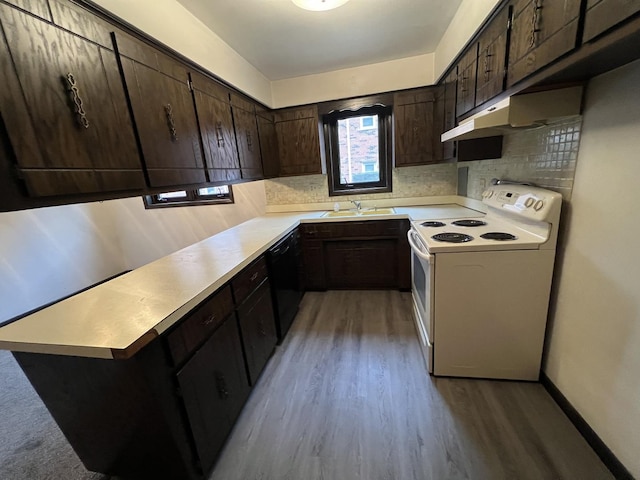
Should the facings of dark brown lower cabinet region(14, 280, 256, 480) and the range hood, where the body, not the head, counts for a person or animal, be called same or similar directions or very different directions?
very different directions

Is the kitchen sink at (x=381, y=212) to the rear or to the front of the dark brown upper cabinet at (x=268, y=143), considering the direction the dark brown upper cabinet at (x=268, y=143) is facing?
to the front

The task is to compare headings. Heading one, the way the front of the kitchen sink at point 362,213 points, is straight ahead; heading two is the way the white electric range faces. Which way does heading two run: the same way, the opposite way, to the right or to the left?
to the right

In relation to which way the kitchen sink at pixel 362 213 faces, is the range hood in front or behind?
in front

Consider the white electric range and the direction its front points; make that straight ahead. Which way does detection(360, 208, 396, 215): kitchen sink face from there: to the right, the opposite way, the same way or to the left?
to the left

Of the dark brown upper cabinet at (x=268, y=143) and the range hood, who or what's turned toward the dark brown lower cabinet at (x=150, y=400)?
the range hood

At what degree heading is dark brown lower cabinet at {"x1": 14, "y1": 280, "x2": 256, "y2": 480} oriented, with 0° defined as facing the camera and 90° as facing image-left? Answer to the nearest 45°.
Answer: approximately 315°

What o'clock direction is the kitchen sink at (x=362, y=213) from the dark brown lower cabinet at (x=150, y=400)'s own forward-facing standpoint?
The kitchen sink is roughly at 10 o'clock from the dark brown lower cabinet.

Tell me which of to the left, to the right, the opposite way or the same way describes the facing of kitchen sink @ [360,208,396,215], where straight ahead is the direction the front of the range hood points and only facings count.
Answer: to the left

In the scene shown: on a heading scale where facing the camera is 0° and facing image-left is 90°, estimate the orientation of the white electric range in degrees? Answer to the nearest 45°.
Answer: approximately 90°

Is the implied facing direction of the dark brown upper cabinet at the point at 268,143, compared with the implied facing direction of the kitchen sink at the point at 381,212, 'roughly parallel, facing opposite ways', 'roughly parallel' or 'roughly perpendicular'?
roughly perpendicular

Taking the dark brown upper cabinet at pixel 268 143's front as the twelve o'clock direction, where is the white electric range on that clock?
The white electric range is roughly at 2 o'clock from the dark brown upper cabinet.

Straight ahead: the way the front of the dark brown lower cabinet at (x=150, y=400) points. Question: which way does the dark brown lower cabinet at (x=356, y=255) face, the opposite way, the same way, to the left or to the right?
to the right
